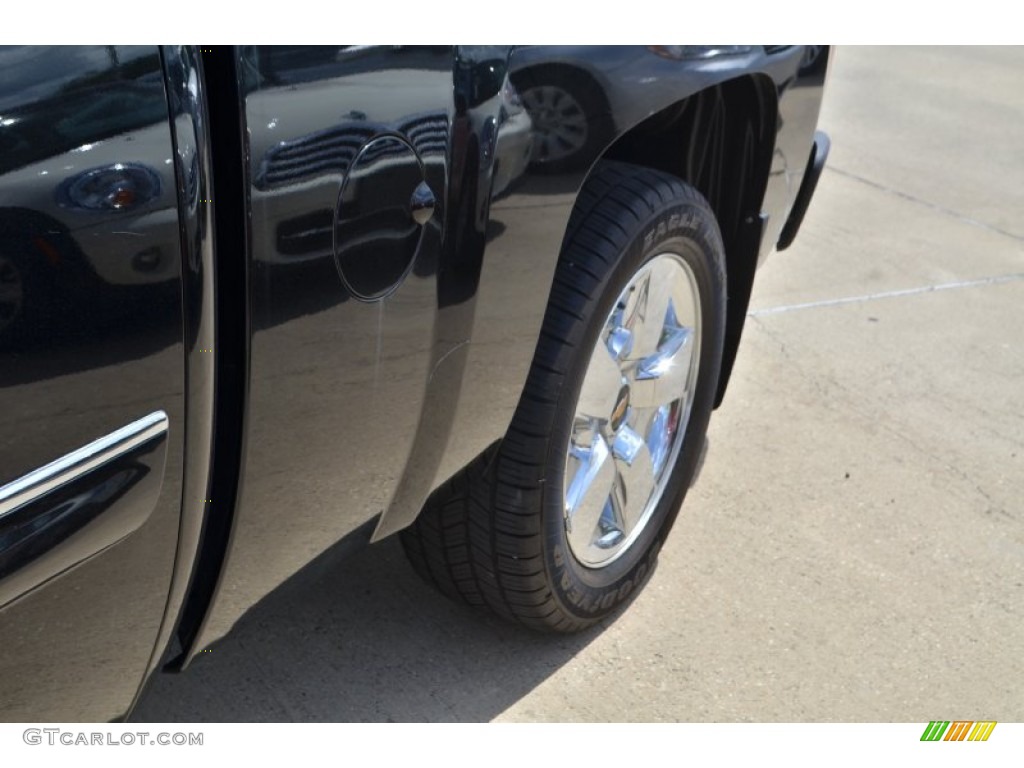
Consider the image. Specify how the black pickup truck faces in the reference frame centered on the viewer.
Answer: facing the viewer and to the left of the viewer
